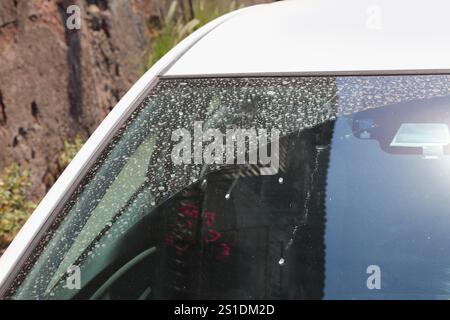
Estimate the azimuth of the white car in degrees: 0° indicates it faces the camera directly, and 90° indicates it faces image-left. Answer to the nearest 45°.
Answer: approximately 0°

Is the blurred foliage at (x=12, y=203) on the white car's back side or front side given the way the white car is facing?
on the back side

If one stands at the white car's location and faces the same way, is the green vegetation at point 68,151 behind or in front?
behind
